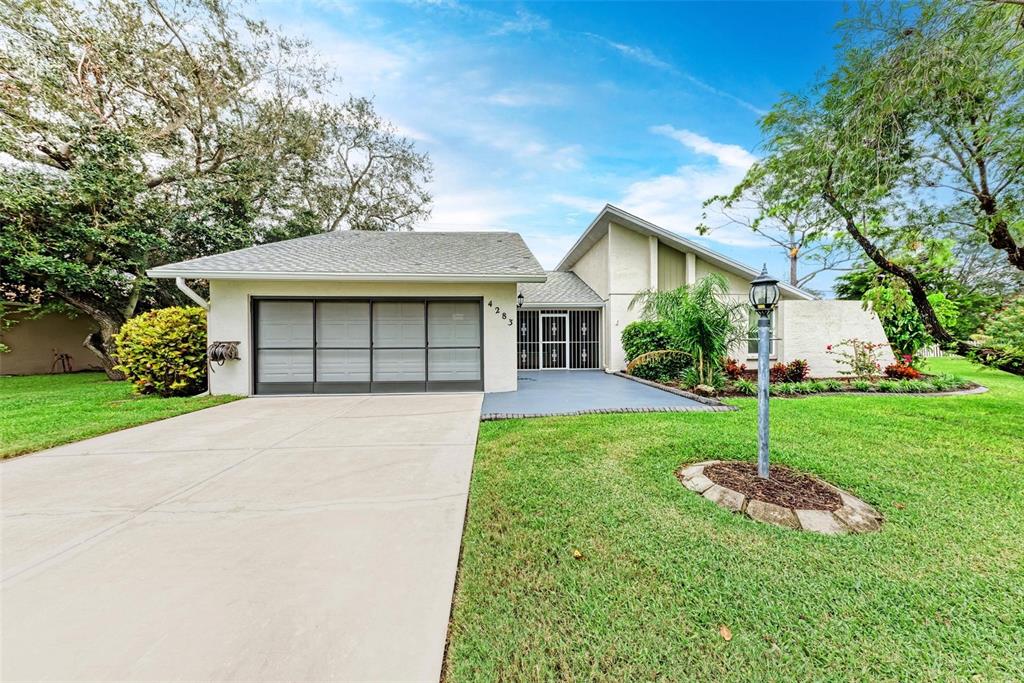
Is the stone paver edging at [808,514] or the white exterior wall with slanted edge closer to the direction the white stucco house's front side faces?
the stone paver edging

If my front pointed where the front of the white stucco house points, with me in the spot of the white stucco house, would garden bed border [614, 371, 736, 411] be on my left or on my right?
on my left

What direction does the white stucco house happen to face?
toward the camera

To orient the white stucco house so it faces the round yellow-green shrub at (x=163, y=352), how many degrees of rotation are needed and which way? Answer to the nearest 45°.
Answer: approximately 90° to its right

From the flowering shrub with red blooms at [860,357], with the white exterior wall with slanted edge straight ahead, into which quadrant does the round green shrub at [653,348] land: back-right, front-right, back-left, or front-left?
front-left

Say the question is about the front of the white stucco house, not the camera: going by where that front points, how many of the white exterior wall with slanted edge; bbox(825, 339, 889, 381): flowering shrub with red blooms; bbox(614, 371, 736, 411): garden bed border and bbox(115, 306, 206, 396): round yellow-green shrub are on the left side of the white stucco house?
3

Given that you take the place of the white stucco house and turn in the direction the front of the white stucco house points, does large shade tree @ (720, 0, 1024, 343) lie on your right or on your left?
on your left

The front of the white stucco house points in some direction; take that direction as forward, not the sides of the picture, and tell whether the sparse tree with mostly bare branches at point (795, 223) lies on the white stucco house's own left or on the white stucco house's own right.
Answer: on the white stucco house's own left

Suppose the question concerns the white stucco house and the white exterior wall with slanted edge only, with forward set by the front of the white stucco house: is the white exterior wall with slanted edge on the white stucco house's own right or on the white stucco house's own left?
on the white stucco house's own left

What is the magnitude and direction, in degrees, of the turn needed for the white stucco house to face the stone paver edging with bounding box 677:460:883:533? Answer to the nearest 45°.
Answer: approximately 45° to its left

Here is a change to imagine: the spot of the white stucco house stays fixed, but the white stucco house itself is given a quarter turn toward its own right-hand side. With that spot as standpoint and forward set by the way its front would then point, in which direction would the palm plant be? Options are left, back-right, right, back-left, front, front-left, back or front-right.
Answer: back
